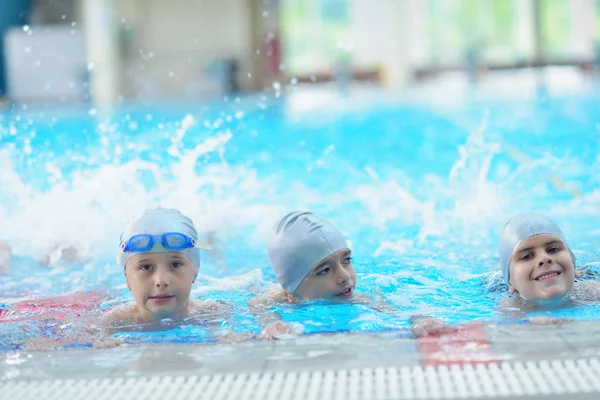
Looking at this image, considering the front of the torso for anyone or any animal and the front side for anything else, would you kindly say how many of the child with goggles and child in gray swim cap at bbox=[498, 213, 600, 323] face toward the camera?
2

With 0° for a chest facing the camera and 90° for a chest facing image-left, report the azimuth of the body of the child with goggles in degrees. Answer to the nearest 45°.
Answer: approximately 0°

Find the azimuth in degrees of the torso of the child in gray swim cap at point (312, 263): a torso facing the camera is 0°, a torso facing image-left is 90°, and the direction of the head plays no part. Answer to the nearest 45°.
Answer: approximately 315°

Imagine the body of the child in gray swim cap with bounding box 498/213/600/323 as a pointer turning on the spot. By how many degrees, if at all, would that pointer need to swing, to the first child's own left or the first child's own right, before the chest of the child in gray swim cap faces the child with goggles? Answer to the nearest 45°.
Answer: approximately 90° to the first child's own right

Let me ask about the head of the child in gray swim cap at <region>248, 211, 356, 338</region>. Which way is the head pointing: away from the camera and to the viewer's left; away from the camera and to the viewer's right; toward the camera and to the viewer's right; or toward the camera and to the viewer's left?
toward the camera and to the viewer's right

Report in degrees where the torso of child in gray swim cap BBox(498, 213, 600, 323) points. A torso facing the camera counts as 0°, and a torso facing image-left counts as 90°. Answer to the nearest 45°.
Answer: approximately 0°

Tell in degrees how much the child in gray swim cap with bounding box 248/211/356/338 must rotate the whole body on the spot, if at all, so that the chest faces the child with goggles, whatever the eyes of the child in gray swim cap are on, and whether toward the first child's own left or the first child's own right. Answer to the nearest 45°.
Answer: approximately 90° to the first child's own right

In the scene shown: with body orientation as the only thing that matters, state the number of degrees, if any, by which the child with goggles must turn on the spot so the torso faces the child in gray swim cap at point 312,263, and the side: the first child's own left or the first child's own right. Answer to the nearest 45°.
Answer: approximately 90° to the first child's own left

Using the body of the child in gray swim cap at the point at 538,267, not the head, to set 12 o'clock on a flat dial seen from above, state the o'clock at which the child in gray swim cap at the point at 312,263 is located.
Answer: the child in gray swim cap at the point at 312,263 is roughly at 3 o'clock from the child in gray swim cap at the point at 538,267.

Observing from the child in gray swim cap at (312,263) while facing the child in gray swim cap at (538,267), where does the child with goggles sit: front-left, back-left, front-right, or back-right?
back-right
